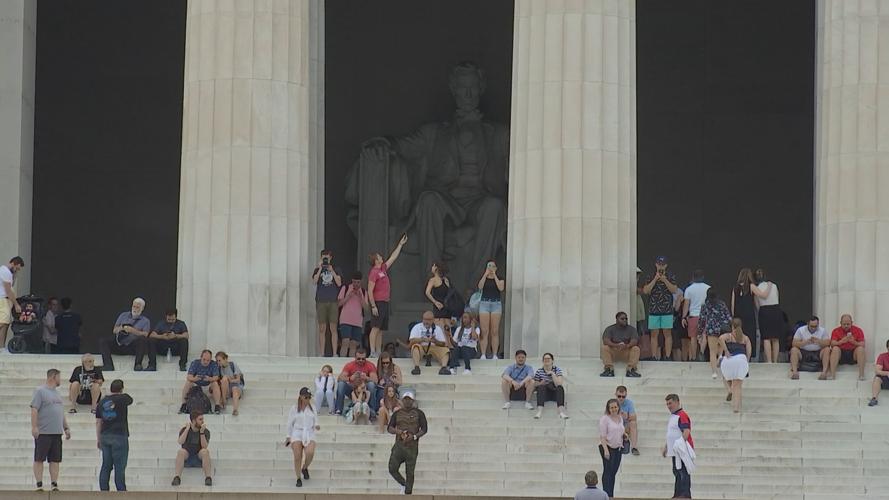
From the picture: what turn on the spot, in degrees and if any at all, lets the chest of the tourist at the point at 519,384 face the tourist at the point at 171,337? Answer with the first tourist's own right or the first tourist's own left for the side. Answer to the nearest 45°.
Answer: approximately 90° to the first tourist's own right

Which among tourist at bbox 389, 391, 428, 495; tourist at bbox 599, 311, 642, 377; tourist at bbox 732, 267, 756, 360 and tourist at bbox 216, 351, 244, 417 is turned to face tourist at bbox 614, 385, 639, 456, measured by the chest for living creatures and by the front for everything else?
tourist at bbox 599, 311, 642, 377

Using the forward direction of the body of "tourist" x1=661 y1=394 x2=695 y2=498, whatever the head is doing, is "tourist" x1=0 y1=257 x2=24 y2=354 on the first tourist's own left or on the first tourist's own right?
on the first tourist's own right

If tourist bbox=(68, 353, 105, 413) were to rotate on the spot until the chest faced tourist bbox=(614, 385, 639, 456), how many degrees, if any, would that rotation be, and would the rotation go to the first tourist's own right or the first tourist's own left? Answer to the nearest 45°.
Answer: approximately 90° to the first tourist's own left

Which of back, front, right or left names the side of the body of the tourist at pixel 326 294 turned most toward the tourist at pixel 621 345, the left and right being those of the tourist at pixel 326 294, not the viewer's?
left

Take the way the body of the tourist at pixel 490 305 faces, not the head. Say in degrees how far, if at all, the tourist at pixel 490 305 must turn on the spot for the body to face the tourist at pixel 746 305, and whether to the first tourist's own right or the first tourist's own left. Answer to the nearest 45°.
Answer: approximately 90° to the first tourist's own left

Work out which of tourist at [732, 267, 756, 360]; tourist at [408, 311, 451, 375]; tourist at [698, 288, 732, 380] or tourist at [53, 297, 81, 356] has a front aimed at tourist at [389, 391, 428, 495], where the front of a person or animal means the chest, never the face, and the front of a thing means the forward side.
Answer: tourist at [408, 311, 451, 375]
